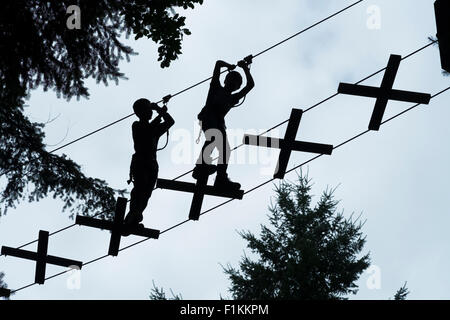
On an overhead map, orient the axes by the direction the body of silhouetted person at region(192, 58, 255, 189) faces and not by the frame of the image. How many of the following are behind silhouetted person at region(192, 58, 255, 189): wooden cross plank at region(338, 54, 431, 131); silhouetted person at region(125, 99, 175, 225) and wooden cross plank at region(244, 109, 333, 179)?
1

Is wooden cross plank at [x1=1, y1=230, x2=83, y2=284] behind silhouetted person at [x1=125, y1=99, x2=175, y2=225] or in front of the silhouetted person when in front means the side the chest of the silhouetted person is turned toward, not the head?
behind

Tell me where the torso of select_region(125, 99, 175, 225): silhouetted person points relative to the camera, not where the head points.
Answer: to the viewer's right

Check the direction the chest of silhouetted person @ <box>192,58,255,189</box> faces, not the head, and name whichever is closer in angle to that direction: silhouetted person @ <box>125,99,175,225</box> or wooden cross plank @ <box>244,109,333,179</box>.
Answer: the wooden cross plank

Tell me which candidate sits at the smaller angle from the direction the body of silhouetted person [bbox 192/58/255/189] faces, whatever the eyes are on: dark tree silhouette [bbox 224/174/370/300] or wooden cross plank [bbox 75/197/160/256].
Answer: the dark tree silhouette

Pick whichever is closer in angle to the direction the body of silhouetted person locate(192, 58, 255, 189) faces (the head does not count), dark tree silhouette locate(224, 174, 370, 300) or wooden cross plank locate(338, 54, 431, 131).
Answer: the wooden cross plank

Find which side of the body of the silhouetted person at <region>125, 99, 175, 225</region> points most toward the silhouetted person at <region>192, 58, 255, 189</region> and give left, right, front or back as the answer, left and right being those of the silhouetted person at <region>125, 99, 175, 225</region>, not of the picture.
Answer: front

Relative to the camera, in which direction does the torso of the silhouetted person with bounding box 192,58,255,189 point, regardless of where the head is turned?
to the viewer's right

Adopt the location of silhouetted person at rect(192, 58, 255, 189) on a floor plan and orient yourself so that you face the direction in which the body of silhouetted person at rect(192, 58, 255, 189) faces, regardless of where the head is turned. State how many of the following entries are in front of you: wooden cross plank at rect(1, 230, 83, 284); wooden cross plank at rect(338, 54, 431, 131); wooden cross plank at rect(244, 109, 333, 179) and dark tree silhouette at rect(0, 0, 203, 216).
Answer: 2

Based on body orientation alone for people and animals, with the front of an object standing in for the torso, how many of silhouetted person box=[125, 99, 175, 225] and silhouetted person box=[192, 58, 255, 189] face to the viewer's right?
2

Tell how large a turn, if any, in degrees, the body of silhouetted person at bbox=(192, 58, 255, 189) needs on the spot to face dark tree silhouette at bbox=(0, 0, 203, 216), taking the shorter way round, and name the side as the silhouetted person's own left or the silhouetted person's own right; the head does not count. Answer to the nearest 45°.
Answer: approximately 180°

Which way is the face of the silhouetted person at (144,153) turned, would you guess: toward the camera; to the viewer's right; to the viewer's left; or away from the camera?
to the viewer's right

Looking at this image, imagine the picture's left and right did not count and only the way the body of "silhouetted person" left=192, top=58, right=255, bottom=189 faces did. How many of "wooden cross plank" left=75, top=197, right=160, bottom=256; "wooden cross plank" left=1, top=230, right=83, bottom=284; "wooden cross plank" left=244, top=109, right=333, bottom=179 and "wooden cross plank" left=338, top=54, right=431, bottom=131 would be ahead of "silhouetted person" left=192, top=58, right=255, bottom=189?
2

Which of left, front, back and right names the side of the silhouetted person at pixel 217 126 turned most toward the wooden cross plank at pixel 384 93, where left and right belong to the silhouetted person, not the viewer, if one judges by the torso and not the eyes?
front

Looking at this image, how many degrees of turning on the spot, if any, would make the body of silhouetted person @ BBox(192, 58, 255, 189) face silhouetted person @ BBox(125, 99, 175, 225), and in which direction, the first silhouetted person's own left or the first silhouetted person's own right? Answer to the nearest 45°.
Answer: approximately 180°
